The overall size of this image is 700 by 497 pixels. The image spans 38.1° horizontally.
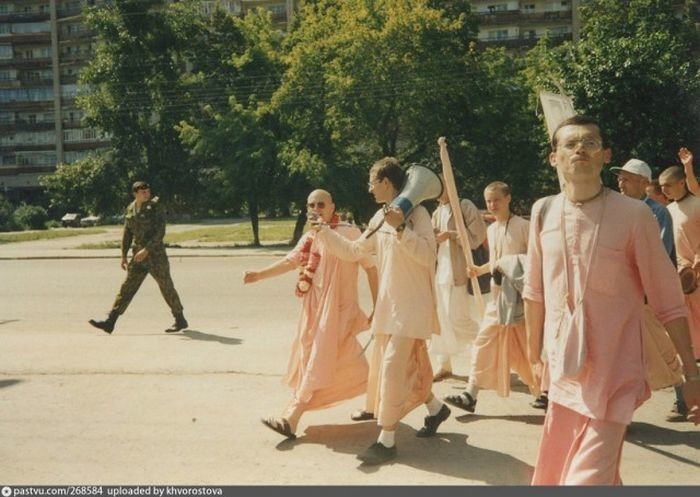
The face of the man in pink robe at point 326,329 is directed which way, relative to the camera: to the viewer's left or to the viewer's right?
to the viewer's left

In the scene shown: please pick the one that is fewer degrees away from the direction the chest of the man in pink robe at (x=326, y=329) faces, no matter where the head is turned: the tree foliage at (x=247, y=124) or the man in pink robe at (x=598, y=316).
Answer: the man in pink robe

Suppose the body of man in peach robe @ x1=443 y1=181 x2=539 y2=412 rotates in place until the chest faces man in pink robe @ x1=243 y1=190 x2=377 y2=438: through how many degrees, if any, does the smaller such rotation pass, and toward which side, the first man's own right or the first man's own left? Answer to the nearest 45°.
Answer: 0° — they already face them

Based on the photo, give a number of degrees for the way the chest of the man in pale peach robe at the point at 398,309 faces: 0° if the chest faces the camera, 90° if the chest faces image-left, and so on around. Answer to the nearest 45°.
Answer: approximately 45°

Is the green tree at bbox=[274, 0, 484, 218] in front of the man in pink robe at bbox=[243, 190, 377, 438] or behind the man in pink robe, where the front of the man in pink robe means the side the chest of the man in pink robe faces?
behind

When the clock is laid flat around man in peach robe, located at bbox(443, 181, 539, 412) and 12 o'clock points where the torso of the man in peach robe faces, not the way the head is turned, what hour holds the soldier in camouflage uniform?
The soldier in camouflage uniform is roughly at 3 o'clock from the man in peach robe.

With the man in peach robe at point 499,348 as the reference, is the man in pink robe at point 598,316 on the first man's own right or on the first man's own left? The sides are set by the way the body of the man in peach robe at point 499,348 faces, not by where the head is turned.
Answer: on the first man's own left

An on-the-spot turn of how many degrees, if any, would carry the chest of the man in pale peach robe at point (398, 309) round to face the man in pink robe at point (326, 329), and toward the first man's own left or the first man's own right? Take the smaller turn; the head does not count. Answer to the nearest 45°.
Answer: approximately 90° to the first man's own right
